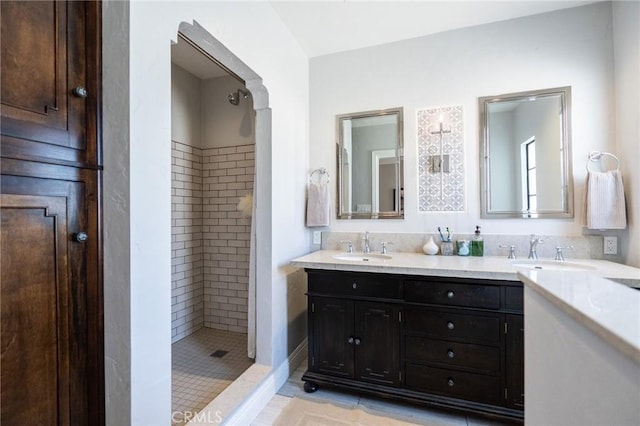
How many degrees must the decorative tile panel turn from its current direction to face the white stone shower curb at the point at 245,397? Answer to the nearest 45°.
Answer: approximately 45° to its right

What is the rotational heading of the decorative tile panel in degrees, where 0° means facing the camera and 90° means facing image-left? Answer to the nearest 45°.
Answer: approximately 0°

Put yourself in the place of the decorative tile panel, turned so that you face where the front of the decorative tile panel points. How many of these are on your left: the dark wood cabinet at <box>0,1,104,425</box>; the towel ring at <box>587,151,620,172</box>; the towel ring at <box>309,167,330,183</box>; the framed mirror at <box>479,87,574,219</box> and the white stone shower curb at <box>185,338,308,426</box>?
2

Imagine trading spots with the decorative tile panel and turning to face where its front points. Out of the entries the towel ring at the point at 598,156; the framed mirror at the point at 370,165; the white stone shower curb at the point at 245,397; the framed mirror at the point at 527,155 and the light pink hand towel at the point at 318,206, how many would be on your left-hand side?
2

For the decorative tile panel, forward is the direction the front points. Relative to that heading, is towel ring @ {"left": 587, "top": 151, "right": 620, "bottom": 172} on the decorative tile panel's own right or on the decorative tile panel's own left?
on the decorative tile panel's own left

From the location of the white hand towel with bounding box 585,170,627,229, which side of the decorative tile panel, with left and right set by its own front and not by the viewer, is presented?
left

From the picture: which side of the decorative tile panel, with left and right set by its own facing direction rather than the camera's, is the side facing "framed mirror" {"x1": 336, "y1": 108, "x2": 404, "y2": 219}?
right

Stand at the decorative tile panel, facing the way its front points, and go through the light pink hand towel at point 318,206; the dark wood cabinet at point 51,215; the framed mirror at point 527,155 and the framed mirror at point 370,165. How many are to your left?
1

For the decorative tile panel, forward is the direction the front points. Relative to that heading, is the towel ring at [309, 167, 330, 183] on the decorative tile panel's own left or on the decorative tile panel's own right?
on the decorative tile panel's own right

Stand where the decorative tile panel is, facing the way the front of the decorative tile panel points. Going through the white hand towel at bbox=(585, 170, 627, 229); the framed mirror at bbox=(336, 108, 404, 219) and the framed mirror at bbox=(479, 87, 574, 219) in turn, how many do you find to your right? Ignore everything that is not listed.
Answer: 1

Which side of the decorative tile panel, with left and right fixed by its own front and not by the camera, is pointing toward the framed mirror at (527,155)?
left
